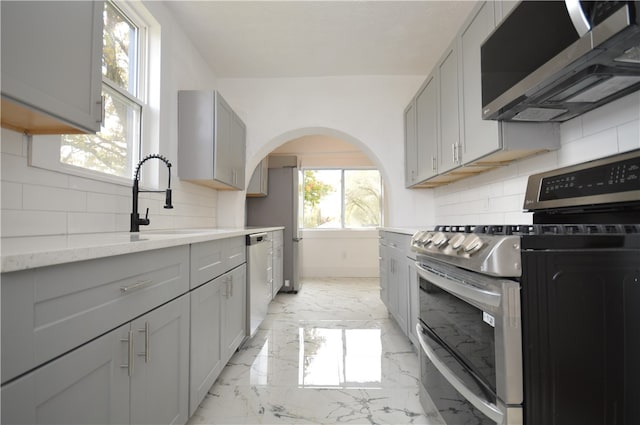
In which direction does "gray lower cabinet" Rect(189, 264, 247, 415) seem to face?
to the viewer's right

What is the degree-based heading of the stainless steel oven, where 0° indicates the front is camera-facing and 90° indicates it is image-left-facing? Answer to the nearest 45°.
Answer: approximately 45°

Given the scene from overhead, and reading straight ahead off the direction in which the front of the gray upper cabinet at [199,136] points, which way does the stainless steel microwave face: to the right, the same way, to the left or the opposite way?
the opposite way

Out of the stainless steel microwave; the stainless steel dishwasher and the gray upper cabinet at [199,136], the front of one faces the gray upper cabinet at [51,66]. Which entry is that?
the stainless steel microwave

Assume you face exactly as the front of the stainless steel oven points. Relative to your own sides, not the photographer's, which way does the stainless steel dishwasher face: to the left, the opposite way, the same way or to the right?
the opposite way

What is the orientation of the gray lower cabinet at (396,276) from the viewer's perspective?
to the viewer's left

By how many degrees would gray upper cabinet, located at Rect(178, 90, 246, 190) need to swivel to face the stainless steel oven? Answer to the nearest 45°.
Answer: approximately 45° to its right

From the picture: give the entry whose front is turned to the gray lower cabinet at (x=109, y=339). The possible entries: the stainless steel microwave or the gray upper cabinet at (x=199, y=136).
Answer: the stainless steel microwave

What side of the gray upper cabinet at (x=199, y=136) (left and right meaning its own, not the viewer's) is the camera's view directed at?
right

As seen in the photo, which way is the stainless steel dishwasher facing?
to the viewer's right
